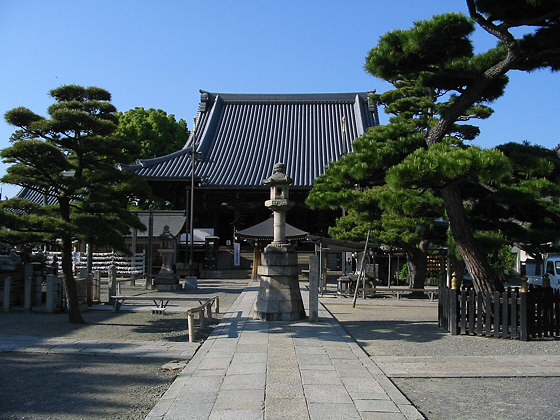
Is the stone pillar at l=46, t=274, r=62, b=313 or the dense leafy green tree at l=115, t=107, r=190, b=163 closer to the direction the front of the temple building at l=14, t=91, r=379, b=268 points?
the stone pillar

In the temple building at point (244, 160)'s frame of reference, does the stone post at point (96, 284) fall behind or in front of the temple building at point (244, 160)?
in front

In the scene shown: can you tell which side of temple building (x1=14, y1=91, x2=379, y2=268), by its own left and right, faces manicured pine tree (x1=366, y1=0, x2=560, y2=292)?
front

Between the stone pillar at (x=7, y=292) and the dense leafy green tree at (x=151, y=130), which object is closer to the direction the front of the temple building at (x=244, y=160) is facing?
the stone pillar

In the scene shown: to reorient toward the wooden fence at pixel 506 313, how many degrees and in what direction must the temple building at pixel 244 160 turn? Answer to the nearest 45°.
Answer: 0° — it already faces it

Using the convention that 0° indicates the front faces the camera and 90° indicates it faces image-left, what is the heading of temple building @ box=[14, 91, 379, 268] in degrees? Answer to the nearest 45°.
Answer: approximately 0°

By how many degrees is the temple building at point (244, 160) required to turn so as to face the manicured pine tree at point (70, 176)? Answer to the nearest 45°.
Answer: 0° — it already faces it

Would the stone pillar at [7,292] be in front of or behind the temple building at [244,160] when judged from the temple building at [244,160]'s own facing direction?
in front

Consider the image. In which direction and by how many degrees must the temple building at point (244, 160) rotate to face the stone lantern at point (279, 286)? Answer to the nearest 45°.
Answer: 0° — it already faces it

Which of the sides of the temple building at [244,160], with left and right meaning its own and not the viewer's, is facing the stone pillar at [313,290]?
front
